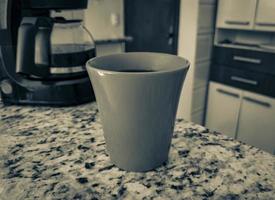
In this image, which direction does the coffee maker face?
to the viewer's right

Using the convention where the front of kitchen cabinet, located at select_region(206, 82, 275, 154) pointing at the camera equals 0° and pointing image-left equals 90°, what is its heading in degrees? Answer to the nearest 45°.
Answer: approximately 45°

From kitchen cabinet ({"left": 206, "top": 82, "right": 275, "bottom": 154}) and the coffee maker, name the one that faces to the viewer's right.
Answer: the coffee maker

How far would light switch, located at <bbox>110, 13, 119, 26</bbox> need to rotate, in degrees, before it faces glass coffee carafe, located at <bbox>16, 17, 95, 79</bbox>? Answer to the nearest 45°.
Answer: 0° — it already faces it

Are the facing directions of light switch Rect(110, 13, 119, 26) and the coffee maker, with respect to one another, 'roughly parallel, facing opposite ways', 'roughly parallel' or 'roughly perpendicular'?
roughly perpendicular

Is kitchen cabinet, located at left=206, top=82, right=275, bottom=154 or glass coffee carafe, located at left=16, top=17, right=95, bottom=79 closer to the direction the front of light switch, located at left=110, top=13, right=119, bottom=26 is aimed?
the glass coffee carafe

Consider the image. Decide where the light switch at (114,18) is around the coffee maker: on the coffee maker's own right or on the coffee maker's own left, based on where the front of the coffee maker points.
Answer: on the coffee maker's own left

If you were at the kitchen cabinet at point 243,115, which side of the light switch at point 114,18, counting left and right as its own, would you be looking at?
left
